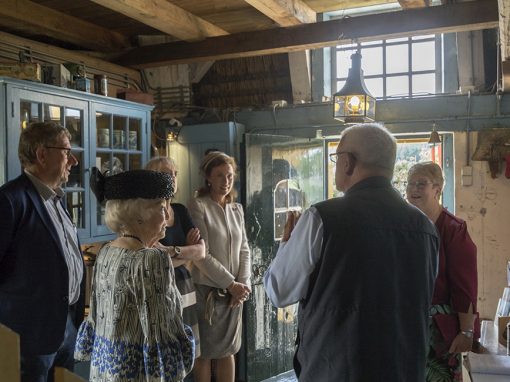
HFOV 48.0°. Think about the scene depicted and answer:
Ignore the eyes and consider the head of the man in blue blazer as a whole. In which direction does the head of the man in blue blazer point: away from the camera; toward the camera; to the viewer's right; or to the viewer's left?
to the viewer's right

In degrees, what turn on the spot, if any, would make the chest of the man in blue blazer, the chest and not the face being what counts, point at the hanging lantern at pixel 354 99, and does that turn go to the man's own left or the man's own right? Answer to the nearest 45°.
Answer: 0° — they already face it

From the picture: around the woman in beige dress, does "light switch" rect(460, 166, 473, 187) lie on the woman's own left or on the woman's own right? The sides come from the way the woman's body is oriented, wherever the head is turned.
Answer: on the woman's own left

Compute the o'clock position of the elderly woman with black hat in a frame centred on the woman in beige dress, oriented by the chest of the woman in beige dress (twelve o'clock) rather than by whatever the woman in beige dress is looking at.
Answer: The elderly woman with black hat is roughly at 2 o'clock from the woman in beige dress.

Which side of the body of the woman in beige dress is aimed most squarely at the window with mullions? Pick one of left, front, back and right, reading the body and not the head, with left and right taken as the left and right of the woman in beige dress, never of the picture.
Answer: left

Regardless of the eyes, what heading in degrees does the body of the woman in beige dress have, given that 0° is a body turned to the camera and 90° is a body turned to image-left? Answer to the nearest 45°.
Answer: approximately 315°

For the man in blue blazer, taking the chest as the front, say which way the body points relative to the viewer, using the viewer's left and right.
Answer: facing to the right of the viewer

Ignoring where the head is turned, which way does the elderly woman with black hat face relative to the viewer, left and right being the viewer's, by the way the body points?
facing away from the viewer and to the right of the viewer
